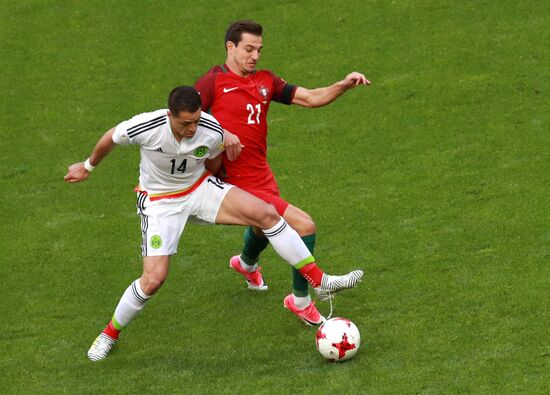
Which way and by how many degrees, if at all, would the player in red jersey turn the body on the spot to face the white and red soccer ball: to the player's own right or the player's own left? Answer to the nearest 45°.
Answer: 0° — they already face it

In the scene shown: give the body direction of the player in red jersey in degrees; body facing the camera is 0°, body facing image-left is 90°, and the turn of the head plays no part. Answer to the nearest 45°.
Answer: approximately 315°

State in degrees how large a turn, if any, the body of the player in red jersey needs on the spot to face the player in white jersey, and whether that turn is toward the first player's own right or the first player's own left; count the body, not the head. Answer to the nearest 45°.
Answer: approximately 90° to the first player's own right
